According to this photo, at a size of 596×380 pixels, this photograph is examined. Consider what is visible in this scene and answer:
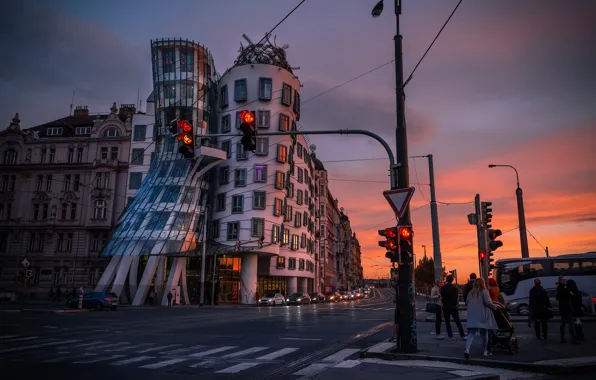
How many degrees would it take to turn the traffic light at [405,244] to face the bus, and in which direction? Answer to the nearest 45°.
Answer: approximately 180°

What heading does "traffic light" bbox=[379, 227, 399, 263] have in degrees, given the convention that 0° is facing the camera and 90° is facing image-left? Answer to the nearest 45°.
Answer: approximately 45°

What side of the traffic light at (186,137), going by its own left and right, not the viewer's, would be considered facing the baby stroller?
left

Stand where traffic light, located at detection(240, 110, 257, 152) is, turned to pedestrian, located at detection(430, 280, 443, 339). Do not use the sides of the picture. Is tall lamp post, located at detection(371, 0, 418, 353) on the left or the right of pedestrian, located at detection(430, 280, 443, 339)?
right

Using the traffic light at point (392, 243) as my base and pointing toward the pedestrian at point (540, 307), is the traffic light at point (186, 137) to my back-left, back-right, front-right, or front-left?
back-left

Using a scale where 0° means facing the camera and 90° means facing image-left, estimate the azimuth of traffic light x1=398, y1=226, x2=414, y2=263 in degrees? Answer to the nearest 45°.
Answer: approximately 0°

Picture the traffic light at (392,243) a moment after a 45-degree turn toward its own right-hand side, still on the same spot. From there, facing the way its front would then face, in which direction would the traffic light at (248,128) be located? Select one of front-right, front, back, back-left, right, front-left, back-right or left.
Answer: front

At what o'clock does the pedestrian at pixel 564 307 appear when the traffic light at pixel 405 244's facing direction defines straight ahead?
The pedestrian is roughly at 8 o'clock from the traffic light.

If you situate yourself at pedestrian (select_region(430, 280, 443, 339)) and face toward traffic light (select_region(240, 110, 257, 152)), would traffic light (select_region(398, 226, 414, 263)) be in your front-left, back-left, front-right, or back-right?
front-left

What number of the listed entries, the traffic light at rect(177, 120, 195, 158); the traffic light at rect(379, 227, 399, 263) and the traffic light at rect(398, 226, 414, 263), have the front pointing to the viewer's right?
0

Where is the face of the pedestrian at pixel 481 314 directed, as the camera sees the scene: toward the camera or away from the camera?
away from the camera
